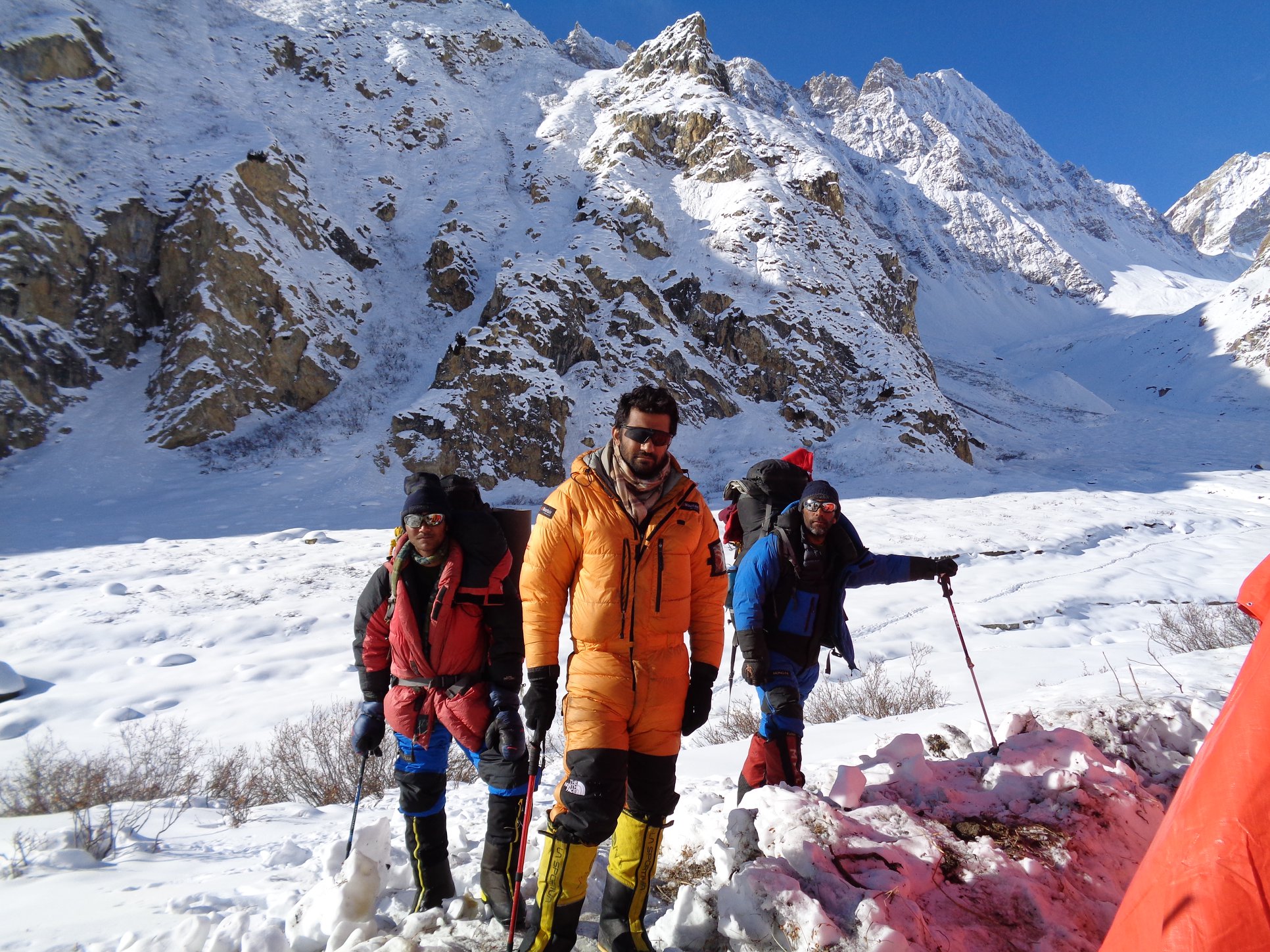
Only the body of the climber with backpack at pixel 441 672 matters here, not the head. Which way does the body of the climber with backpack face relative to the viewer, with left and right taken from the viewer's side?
facing the viewer

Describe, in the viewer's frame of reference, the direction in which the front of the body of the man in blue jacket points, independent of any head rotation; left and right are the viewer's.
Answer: facing the viewer and to the right of the viewer

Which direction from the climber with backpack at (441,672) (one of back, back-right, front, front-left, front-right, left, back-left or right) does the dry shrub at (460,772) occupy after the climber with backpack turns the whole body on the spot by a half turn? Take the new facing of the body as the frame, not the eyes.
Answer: front

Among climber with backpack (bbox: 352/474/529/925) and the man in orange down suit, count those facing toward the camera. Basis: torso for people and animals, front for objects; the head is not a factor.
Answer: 2

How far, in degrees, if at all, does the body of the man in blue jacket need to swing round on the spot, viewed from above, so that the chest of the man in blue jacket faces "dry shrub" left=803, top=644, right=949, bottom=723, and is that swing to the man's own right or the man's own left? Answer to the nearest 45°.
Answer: approximately 135° to the man's own left

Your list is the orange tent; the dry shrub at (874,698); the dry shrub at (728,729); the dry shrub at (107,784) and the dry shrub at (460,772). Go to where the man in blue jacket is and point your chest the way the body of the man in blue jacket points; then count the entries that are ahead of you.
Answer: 1

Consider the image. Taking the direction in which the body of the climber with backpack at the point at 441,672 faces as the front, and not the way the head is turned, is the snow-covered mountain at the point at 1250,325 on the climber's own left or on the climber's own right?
on the climber's own left

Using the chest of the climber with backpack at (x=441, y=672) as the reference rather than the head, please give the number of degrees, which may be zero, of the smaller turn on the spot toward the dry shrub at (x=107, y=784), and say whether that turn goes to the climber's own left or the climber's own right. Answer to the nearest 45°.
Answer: approximately 135° to the climber's own right

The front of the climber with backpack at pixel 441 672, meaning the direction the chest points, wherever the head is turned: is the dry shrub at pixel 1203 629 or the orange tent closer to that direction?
the orange tent

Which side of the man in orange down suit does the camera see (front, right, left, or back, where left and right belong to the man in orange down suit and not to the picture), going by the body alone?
front

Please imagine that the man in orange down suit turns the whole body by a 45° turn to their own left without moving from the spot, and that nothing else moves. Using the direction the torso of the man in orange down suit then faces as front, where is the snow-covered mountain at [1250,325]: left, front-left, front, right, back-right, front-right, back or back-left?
left

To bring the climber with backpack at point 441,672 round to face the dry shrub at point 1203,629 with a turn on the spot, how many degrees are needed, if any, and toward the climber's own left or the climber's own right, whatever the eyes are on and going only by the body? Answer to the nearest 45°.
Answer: approximately 90° to the climber's own left
